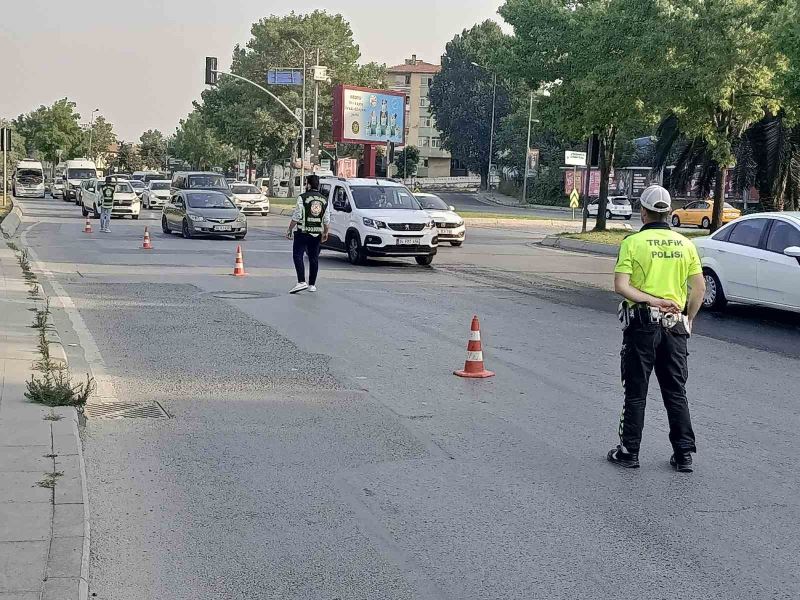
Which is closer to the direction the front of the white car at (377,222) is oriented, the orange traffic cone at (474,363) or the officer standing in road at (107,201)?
the orange traffic cone

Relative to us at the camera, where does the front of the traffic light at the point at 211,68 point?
facing away from the viewer

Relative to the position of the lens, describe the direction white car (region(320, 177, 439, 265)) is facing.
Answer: facing the viewer and to the right of the viewer

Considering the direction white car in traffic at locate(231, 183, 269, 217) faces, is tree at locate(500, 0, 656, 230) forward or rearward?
forward

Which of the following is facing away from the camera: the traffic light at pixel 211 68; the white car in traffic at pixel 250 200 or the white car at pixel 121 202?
the traffic light

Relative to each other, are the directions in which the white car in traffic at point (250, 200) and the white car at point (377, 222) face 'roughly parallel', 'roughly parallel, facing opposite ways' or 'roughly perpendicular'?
roughly parallel

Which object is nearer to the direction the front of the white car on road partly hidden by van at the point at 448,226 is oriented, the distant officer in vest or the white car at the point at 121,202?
the distant officer in vest

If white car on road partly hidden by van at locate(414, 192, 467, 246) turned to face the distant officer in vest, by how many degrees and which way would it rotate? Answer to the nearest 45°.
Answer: approximately 45° to its right

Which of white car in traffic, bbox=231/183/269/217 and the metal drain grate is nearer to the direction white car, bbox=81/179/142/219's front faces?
the metal drain grate

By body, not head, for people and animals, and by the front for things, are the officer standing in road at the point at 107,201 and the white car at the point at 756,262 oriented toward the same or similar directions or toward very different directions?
very different directions

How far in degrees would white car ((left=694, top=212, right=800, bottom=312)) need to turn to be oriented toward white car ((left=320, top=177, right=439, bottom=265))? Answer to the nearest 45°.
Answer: approximately 180°
